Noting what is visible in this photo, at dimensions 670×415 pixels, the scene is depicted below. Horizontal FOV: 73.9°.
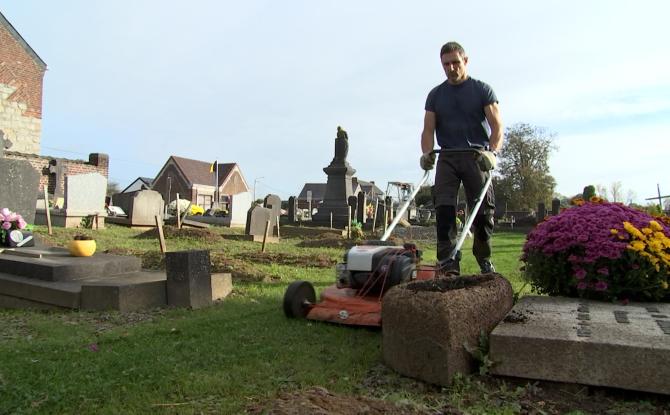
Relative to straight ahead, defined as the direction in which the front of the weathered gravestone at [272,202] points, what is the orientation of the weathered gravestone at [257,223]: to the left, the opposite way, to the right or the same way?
the same way

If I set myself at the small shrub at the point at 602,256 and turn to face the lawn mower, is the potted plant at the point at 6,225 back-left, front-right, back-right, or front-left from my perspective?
front-right

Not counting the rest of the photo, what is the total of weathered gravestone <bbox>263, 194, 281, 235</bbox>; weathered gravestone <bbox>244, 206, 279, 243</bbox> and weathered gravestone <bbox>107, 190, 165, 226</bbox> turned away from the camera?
0

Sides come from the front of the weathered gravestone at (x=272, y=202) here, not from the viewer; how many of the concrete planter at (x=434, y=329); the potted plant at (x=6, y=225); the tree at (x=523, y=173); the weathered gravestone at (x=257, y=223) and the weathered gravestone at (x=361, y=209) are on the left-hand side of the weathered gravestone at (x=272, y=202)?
2

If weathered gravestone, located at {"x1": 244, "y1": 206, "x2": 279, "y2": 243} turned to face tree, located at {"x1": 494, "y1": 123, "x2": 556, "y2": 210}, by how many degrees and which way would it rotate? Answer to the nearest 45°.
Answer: approximately 90° to its left

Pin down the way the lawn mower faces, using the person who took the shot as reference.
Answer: facing the viewer and to the left of the viewer

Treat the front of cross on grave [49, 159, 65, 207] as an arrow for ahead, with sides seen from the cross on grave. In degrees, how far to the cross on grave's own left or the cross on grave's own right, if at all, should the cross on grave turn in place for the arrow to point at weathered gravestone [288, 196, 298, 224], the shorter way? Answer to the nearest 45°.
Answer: approximately 45° to the cross on grave's own left

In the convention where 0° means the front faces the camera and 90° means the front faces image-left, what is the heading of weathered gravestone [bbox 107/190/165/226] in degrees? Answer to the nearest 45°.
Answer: approximately 315°

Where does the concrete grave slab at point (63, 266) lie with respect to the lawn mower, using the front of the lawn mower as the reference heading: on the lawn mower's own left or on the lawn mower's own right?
on the lawn mower's own right

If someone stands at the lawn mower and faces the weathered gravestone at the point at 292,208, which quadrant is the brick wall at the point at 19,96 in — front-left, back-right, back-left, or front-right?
front-left

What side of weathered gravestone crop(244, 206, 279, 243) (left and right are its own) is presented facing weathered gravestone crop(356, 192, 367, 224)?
left

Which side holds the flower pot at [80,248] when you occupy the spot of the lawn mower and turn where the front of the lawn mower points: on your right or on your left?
on your right

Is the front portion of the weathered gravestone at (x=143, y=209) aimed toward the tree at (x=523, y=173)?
no

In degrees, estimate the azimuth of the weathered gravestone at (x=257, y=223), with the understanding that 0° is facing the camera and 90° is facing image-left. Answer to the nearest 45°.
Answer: approximately 315°

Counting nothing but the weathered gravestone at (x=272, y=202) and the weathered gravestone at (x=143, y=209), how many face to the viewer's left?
0

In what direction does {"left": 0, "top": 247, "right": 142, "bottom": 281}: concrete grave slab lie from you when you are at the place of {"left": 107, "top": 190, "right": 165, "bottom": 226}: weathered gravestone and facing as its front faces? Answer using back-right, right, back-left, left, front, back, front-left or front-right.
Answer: front-right

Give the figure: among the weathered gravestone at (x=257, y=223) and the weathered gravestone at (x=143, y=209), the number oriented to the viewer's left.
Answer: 0
